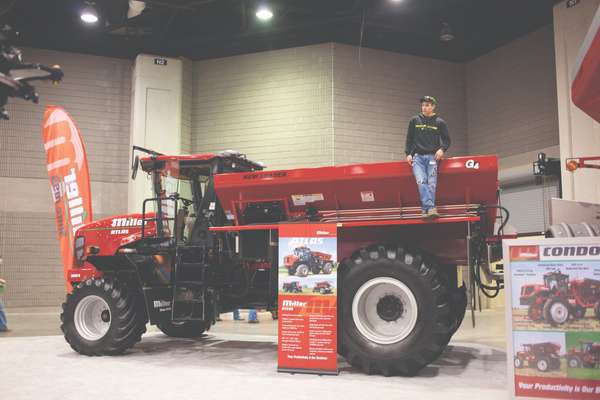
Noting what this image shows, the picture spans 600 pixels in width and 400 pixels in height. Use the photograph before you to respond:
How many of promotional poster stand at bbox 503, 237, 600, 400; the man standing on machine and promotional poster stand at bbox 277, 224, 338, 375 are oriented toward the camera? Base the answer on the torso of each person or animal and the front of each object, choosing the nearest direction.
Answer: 3

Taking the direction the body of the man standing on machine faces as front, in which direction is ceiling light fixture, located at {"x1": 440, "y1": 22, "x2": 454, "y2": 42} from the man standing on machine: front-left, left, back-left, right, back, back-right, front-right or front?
back

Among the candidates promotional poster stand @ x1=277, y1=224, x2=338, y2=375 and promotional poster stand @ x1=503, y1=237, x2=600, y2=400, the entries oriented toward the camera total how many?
2

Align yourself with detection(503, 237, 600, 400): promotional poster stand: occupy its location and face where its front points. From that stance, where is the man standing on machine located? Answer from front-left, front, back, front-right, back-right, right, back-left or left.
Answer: back-right

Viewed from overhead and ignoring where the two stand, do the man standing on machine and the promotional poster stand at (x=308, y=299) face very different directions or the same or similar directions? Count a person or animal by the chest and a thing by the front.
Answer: same or similar directions

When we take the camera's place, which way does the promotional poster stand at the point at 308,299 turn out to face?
facing the viewer

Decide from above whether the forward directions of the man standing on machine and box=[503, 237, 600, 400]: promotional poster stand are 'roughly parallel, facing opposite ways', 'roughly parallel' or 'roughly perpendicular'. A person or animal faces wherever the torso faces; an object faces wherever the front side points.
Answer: roughly parallel

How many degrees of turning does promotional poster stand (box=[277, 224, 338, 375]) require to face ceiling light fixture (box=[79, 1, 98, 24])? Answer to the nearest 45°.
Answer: approximately 135° to its right

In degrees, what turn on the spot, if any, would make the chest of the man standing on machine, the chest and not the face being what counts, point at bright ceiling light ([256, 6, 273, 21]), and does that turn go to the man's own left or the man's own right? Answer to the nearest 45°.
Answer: approximately 135° to the man's own right

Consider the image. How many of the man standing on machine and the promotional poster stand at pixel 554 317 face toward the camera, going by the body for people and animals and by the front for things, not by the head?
2
